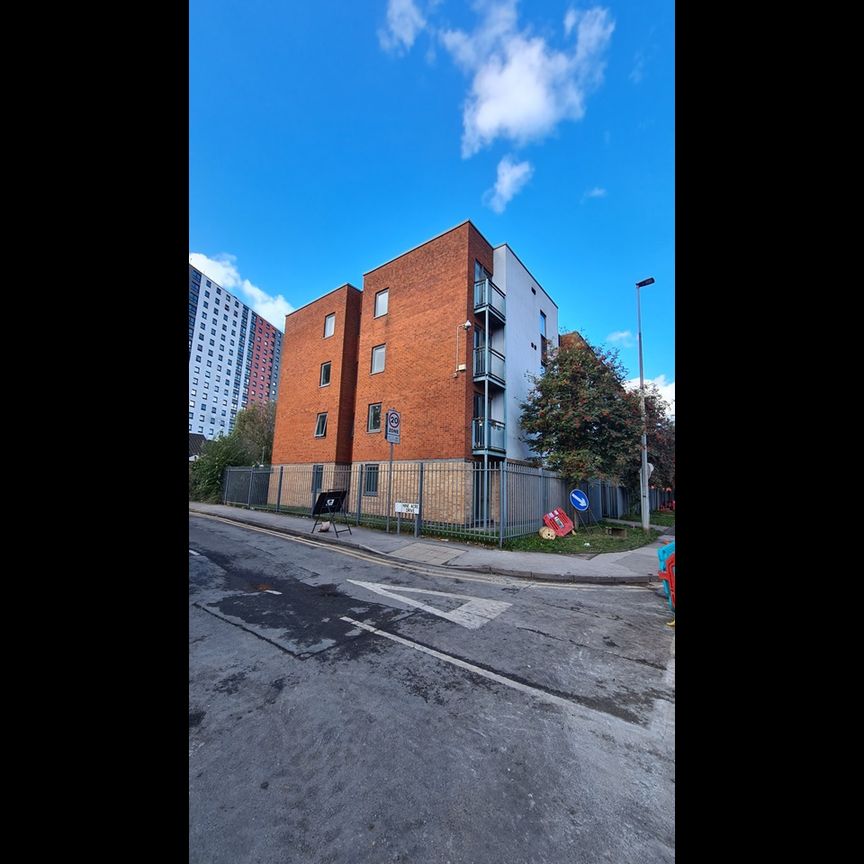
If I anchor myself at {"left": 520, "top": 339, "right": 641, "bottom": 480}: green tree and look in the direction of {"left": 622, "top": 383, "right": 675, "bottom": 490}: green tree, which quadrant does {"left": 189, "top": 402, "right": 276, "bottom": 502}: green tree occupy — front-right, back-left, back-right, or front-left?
back-left

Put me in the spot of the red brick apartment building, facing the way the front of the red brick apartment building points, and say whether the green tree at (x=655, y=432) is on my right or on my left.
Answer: on my left
